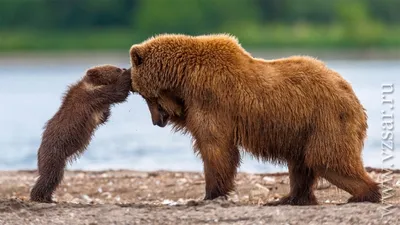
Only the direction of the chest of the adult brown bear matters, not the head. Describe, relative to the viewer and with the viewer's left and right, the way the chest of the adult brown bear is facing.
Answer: facing to the left of the viewer

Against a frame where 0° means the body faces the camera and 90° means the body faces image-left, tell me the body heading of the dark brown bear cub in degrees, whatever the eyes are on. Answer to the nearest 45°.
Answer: approximately 270°

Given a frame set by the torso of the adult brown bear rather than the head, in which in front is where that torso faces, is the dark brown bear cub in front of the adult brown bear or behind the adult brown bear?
in front

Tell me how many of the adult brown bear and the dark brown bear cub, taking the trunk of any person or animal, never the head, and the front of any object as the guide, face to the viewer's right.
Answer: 1

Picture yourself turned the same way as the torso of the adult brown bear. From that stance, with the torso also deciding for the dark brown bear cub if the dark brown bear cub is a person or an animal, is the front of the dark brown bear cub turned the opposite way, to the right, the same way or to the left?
the opposite way

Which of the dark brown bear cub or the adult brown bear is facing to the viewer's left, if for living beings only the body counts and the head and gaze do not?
the adult brown bear

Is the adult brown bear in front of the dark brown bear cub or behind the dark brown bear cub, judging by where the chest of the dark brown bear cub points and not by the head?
in front
